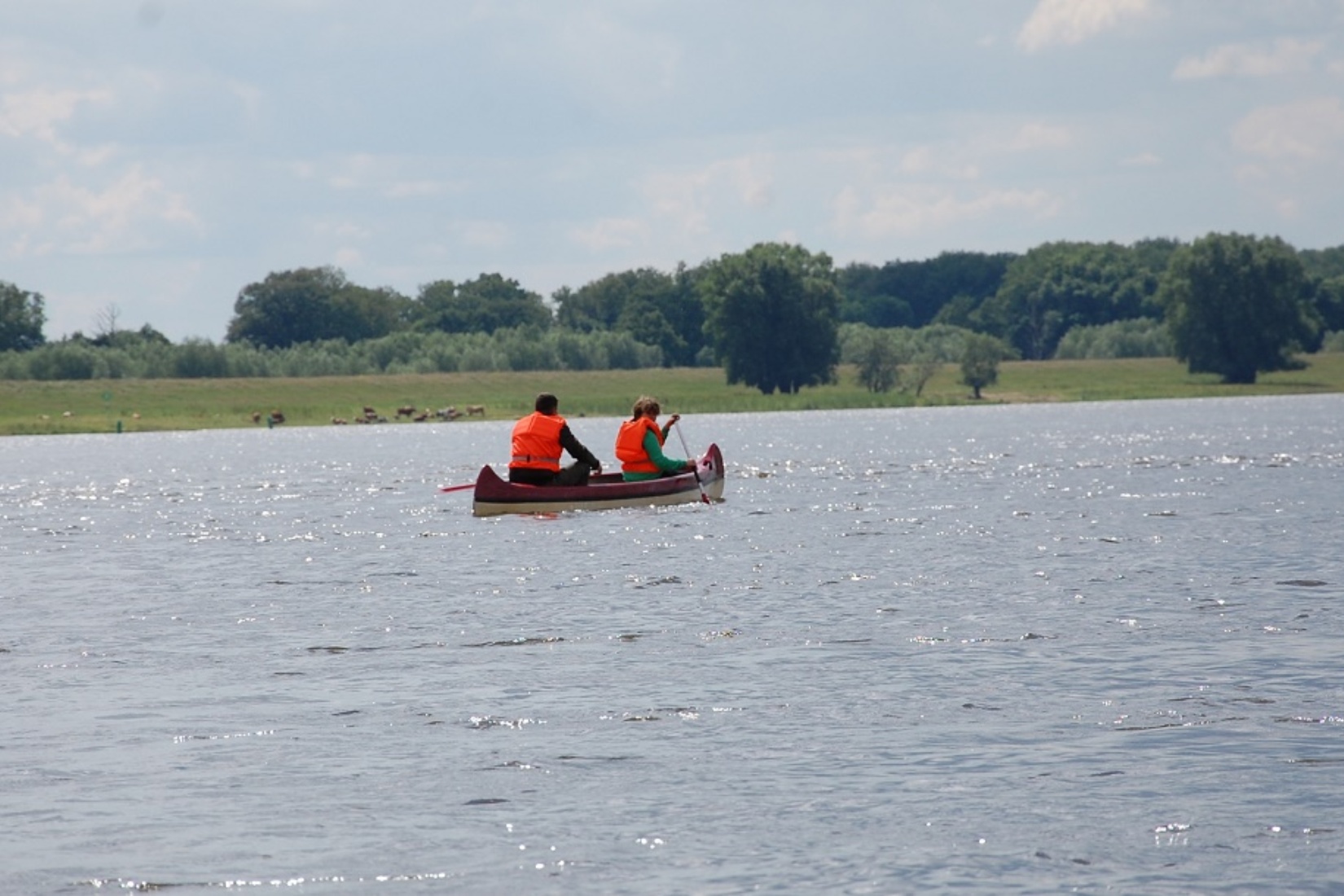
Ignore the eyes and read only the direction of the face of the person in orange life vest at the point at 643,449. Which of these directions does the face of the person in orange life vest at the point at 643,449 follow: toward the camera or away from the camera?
away from the camera

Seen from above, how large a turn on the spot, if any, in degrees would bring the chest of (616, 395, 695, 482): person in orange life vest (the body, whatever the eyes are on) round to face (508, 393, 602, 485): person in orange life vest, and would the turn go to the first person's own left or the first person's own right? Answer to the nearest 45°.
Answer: approximately 180°

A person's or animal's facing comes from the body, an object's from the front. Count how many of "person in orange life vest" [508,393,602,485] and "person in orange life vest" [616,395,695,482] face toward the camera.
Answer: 0

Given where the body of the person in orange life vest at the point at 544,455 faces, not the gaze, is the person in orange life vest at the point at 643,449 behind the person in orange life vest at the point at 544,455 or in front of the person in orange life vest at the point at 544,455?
in front

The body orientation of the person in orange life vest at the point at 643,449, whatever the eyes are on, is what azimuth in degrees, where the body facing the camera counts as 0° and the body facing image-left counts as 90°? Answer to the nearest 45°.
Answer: approximately 225°

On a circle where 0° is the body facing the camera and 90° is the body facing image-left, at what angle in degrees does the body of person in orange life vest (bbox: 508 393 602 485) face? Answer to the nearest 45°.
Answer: approximately 225°
